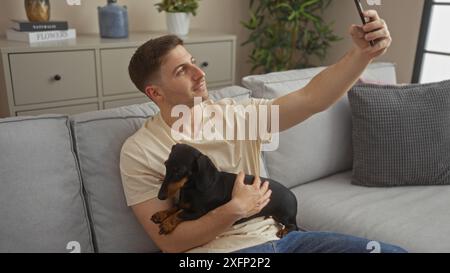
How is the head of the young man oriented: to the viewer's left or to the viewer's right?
to the viewer's right

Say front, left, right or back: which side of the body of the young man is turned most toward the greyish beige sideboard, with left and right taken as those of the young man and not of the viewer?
back

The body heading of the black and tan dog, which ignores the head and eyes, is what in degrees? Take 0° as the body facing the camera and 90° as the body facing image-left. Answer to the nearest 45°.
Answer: approximately 90°

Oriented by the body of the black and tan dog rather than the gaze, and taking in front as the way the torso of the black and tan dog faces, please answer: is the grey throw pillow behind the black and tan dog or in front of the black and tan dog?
behind

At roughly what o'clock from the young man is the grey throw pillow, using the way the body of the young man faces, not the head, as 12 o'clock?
The grey throw pillow is roughly at 9 o'clock from the young man.

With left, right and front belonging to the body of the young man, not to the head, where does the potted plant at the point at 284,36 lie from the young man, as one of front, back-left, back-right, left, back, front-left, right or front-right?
back-left

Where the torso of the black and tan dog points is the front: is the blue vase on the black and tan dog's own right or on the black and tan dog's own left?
on the black and tan dog's own right

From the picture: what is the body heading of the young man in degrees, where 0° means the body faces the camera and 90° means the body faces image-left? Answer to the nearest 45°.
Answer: approximately 315°
